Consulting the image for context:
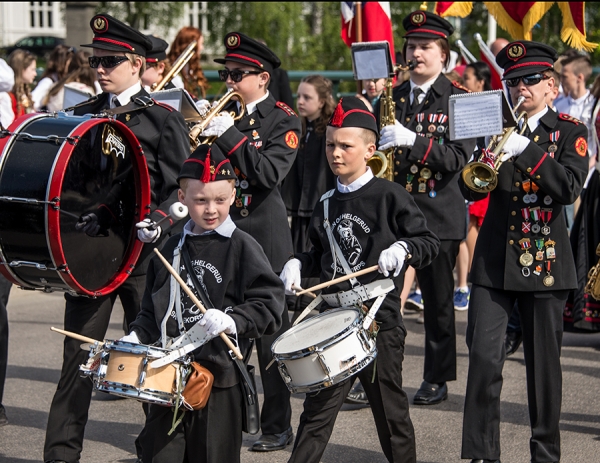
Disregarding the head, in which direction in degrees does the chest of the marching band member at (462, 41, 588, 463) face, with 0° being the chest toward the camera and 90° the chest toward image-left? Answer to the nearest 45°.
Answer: approximately 45°

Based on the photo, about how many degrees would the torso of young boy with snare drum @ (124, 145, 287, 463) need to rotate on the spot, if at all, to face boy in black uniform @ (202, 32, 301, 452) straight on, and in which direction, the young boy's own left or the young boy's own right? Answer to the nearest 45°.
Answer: approximately 135° to the young boy's own right

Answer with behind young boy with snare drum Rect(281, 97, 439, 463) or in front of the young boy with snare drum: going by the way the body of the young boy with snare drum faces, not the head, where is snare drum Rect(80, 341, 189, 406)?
in front

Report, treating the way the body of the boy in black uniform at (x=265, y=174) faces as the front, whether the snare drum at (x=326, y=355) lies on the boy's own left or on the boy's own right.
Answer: on the boy's own left

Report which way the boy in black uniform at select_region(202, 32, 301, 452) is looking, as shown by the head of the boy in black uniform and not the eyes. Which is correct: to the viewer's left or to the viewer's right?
to the viewer's left
